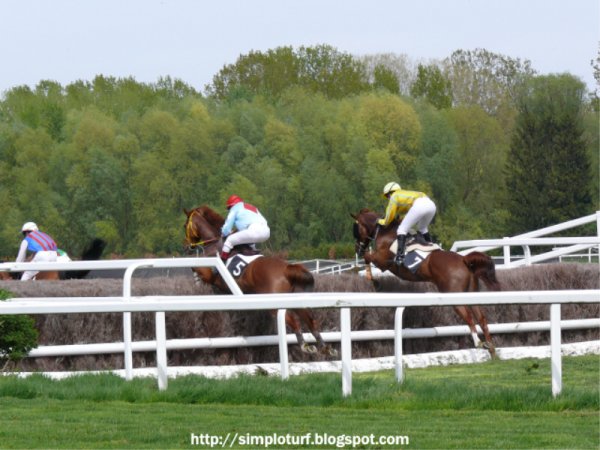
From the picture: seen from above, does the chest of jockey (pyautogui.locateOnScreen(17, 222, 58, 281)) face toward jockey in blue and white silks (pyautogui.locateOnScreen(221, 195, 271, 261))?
no

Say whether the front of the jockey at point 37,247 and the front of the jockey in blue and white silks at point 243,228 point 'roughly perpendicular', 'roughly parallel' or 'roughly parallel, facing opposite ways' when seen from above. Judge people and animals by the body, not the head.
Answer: roughly parallel

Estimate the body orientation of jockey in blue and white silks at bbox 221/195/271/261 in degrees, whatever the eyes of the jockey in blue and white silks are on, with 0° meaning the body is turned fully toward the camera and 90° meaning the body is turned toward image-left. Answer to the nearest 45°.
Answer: approximately 90°

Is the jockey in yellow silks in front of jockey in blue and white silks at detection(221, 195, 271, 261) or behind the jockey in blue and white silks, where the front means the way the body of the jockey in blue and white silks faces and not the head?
behind

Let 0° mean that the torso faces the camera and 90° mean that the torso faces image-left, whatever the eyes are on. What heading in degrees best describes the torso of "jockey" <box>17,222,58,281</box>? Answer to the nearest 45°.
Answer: approximately 90°
